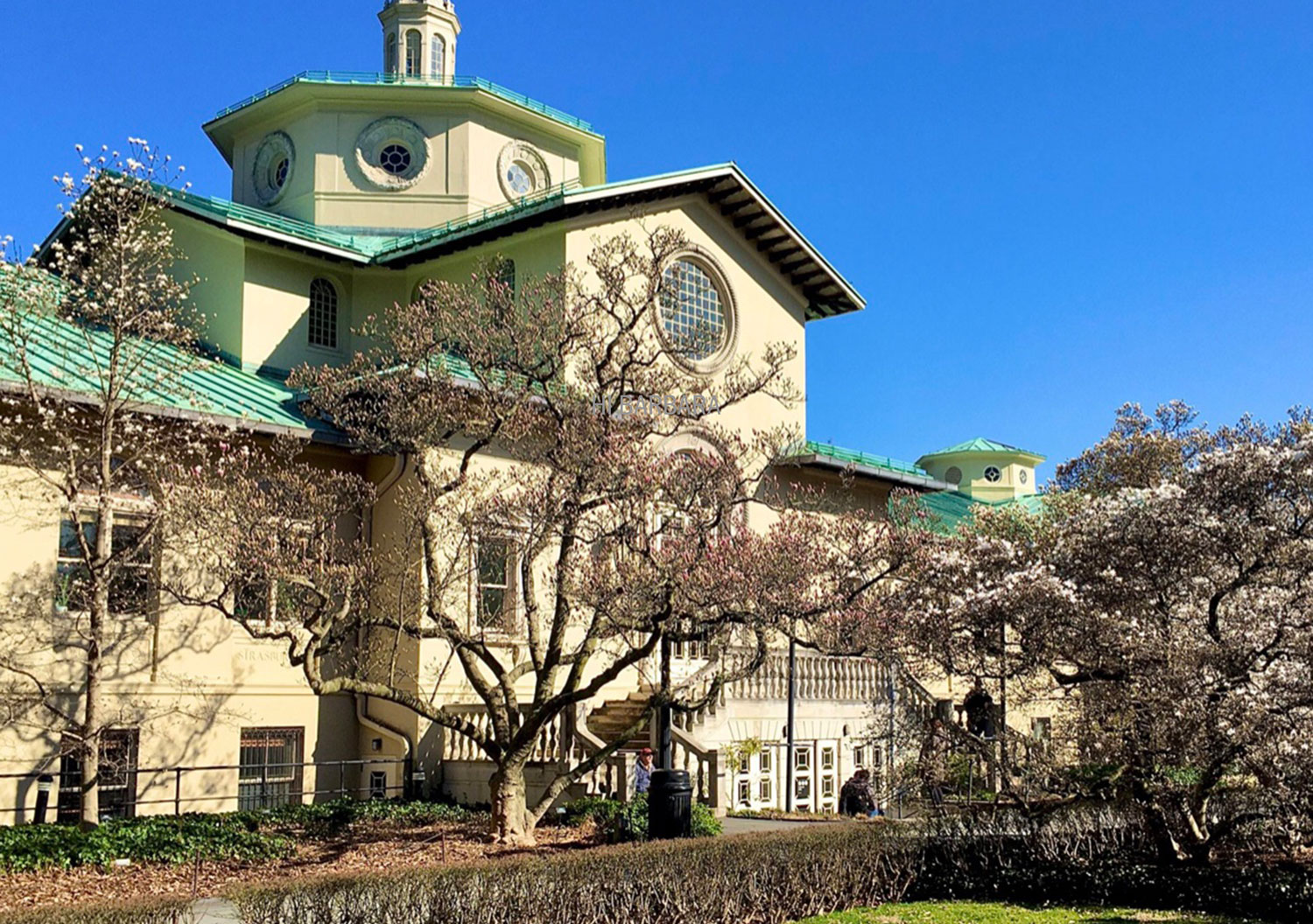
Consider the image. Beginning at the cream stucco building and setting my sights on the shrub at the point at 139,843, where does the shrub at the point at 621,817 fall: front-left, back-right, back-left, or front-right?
front-left

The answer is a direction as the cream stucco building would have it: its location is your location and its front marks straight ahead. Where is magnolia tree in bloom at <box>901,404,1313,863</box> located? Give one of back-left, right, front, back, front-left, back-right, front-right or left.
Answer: front

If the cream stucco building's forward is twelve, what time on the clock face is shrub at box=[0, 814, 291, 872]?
The shrub is roughly at 2 o'clock from the cream stucco building.

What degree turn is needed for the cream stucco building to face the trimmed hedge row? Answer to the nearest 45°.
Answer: approximately 45° to its right

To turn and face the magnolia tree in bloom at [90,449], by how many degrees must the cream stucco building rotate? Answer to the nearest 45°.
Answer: approximately 90° to its right

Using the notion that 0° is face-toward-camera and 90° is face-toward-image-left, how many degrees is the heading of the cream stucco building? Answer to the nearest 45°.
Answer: approximately 315°

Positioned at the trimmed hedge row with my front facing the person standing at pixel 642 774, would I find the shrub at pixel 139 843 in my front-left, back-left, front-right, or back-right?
front-left

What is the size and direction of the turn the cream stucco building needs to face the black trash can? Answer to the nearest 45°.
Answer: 0° — it already faces it
